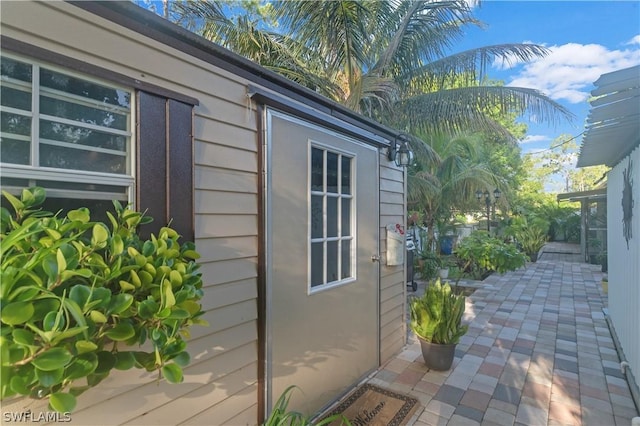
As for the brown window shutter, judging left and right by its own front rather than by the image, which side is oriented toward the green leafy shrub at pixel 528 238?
left

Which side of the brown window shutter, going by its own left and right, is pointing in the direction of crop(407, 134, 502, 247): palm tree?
left

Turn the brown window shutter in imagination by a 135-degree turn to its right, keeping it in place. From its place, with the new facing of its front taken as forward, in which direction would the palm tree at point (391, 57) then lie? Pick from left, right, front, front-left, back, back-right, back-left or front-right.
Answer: back-right

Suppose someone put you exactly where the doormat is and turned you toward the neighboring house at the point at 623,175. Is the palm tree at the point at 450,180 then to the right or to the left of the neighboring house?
left

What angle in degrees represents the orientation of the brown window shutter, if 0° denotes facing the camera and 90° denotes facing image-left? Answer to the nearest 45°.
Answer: approximately 315°

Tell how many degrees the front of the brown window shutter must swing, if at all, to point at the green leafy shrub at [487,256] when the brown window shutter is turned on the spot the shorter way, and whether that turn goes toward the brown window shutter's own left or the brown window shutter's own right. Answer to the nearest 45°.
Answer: approximately 90° to the brown window shutter's own left

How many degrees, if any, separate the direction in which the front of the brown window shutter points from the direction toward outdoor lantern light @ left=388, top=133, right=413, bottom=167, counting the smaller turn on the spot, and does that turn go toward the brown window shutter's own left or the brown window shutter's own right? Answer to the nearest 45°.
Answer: approximately 90° to the brown window shutter's own left

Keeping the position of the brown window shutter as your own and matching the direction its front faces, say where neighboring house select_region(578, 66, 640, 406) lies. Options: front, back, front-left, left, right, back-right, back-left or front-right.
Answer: front-left
